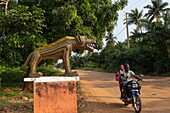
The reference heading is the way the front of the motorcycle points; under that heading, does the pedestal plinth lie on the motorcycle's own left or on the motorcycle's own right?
on the motorcycle's own right

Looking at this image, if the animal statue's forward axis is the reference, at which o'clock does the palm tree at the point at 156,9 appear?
The palm tree is roughly at 10 o'clock from the animal statue.

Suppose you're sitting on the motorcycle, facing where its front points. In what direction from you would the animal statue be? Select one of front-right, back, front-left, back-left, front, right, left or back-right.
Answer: back-right

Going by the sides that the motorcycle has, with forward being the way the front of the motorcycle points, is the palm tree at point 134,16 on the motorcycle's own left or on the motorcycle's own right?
on the motorcycle's own left

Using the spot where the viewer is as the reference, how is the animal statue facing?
facing to the right of the viewer

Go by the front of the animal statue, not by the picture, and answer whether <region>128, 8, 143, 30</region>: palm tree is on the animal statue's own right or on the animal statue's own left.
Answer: on the animal statue's own left

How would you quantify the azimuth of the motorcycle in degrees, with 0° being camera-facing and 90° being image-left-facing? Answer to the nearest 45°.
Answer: approximately 315°
